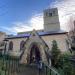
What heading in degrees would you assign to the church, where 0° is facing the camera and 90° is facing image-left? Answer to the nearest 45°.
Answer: approximately 0°
